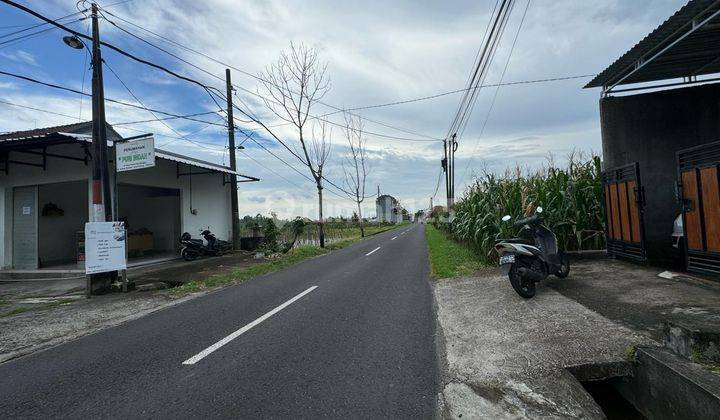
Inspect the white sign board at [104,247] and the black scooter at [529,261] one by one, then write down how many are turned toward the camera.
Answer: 1

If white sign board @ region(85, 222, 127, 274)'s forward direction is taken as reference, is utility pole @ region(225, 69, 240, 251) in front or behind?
behind

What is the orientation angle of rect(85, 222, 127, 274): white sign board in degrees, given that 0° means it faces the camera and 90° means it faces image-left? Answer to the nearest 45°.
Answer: approximately 0°
